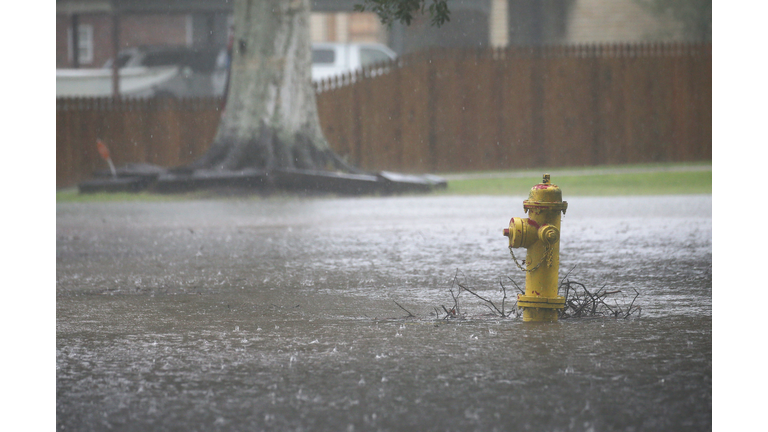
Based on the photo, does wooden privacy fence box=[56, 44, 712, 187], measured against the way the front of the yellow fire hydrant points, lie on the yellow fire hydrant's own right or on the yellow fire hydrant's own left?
on the yellow fire hydrant's own right

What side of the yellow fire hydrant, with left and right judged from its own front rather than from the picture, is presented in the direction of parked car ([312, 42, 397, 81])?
right

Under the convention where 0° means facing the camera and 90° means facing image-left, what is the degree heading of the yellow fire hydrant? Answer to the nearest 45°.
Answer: approximately 90°
